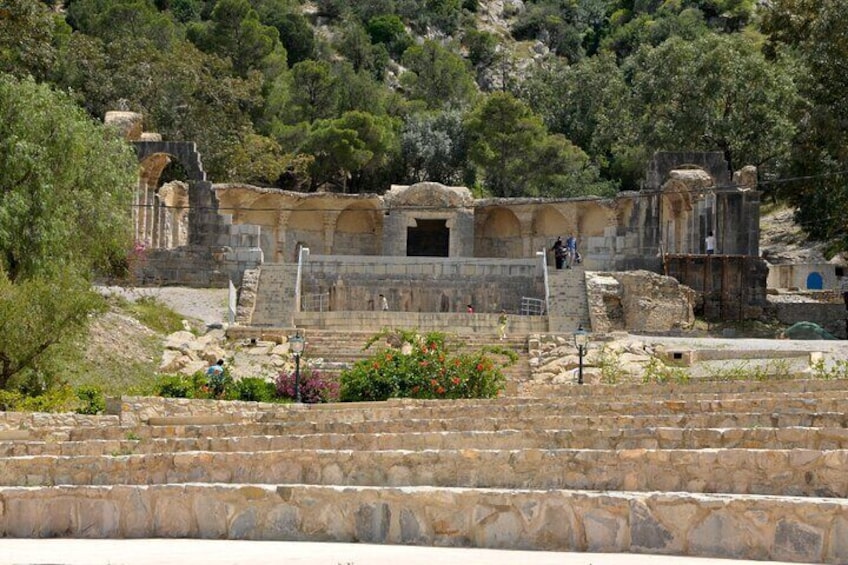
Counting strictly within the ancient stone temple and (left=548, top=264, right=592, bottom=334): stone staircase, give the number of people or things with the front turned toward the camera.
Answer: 2

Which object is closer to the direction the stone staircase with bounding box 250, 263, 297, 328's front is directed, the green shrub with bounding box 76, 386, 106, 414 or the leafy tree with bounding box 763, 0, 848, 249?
the green shrub

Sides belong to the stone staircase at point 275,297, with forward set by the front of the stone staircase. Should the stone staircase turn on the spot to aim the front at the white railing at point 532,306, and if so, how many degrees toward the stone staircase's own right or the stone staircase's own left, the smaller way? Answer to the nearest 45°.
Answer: approximately 90° to the stone staircase's own left

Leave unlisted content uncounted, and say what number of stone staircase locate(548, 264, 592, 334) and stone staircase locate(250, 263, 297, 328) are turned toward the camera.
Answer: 2
